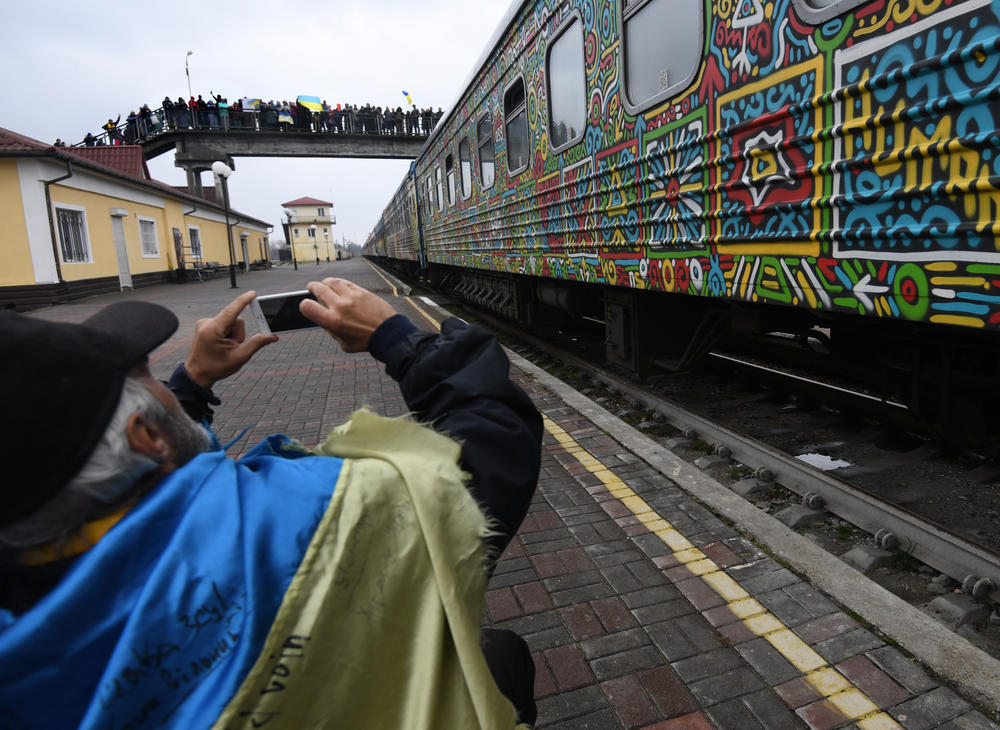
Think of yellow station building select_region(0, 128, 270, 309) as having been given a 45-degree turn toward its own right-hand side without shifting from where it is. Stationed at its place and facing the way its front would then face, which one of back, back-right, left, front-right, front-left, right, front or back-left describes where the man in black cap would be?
front

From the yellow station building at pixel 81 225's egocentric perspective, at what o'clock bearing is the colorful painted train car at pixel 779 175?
The colorful painted train car is roughly at 1 o'clock from the yellow station building.

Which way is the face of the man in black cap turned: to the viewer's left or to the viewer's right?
to the viewer's right

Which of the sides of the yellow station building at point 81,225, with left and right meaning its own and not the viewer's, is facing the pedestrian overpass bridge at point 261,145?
left

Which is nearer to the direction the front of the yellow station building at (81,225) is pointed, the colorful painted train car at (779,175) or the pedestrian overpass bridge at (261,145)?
the colorful painted train car

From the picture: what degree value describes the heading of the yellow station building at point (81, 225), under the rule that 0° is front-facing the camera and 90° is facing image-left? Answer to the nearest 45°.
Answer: approximately 315°
